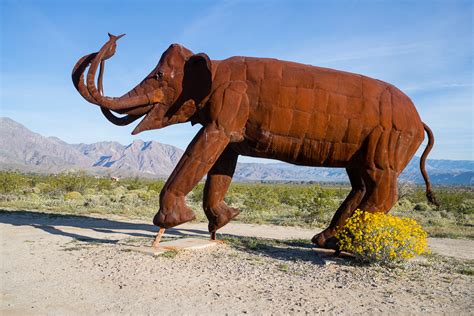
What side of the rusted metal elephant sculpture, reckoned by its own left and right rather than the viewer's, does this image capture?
left

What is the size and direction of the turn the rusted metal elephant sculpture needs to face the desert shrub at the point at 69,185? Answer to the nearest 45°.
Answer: approximately 45° to its right
